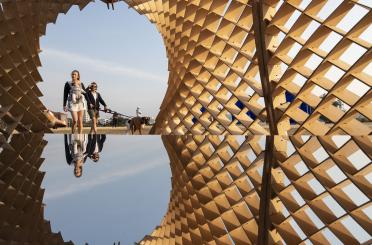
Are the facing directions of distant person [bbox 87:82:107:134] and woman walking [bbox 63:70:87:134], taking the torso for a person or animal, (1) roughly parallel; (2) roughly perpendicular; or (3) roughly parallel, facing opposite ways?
roughly parallel

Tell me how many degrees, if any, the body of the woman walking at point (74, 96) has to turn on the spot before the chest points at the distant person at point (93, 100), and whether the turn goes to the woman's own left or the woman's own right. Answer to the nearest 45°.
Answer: approximately 135° to the woman's own left

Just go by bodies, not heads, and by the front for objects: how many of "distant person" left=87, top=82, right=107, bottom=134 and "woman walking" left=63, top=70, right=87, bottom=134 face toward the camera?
2

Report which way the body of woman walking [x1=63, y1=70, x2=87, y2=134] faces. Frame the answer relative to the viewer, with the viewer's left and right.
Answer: facing the viewer

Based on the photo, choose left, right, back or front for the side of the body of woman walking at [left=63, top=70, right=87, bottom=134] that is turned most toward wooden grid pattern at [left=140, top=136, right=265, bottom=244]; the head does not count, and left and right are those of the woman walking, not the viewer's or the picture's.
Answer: front

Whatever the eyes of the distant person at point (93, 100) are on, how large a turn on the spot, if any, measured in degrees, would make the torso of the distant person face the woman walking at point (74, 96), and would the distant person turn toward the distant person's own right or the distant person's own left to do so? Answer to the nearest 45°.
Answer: approximately 45° to the distant person's own right

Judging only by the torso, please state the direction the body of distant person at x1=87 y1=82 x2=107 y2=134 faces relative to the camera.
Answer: toward the camera
